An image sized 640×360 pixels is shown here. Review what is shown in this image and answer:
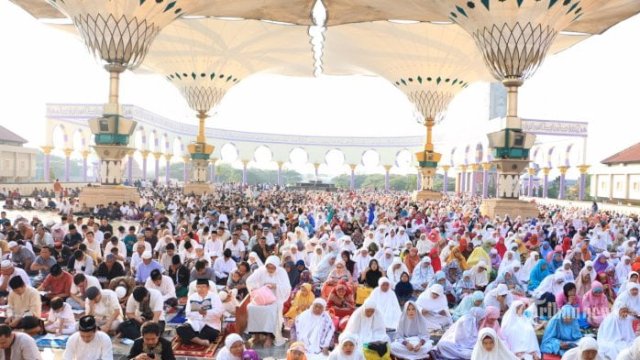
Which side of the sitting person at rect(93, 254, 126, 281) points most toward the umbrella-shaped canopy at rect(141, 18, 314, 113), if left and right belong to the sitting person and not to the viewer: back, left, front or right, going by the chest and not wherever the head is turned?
back

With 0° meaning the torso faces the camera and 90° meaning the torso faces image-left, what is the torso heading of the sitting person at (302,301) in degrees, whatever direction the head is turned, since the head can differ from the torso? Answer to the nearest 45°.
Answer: approximately 45°

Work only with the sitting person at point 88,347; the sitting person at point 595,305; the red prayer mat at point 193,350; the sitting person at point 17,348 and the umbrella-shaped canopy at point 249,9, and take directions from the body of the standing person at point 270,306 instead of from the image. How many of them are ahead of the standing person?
3

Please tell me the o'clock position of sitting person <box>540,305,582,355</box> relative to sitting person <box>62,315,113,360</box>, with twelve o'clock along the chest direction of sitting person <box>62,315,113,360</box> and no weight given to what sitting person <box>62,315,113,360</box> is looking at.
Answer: sitting person <box>540,305,582,355</box> is roughly at 9 o'clock from sitting person <box>62,315,113,360</box>.

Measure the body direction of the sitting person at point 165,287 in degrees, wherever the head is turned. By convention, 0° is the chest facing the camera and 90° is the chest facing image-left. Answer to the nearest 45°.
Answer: approximately 45°

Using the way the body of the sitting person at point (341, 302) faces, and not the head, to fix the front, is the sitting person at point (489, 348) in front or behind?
in front

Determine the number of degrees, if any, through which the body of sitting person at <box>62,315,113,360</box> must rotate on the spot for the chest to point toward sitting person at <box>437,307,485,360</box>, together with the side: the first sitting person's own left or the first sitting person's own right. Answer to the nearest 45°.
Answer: approximately 90° to the first sitting person's own left

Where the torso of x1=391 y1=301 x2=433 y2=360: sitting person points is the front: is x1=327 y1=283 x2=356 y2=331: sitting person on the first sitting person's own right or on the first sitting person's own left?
on the first sitting person's own right

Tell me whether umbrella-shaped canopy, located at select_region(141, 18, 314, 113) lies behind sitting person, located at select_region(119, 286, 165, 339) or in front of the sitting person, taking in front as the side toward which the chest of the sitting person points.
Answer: behind

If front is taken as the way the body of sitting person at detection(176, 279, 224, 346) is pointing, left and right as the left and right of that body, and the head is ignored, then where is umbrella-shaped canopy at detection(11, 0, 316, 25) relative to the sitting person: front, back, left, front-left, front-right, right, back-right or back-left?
back

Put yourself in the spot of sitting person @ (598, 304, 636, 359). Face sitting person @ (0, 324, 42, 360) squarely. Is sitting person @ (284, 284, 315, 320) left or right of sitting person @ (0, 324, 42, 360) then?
right

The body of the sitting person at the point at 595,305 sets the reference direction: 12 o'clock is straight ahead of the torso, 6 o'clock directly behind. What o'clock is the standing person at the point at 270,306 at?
The standing person is roughly at 2 o'clock from the sitting person.

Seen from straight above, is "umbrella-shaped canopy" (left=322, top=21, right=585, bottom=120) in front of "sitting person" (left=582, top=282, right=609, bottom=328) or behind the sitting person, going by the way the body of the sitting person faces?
behind

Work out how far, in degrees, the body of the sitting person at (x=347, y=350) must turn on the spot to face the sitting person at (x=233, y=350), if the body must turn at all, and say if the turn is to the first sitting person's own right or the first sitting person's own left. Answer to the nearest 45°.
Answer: approximately 90° to the first sitting person's own right

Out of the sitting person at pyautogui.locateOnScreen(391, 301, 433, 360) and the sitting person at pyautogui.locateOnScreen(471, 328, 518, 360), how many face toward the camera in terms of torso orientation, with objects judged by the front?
2

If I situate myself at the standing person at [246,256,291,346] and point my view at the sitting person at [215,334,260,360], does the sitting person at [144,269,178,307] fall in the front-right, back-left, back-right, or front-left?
back-right

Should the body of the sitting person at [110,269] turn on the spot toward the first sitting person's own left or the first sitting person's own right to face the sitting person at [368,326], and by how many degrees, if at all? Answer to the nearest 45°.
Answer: approximately 45° to the first sitting person's own left
